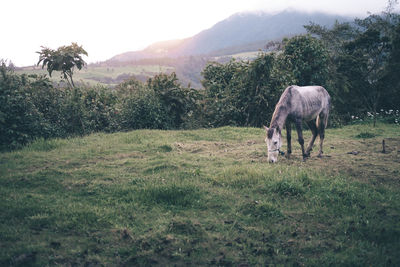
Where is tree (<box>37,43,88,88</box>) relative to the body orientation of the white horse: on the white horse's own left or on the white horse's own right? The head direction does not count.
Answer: on the white horse's own right

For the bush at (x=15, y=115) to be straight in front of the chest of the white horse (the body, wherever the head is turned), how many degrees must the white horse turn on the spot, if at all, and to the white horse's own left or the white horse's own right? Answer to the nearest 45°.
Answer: approximately 45° to the white horse's own right

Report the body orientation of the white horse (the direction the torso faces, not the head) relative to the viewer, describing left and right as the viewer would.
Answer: facing the viewer and to the left of the viewer

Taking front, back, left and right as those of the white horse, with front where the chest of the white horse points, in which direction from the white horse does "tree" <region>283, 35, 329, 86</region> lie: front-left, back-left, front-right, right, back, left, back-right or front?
back-right

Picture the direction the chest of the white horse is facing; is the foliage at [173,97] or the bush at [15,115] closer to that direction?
the bush

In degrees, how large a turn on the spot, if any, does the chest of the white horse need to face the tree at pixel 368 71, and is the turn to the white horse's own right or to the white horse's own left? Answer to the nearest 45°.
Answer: approximately 135° to the white horse's own right

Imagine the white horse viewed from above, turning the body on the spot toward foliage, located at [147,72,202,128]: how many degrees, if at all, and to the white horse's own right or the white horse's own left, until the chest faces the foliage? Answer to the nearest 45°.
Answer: approximately 90° to the white horse's own right
